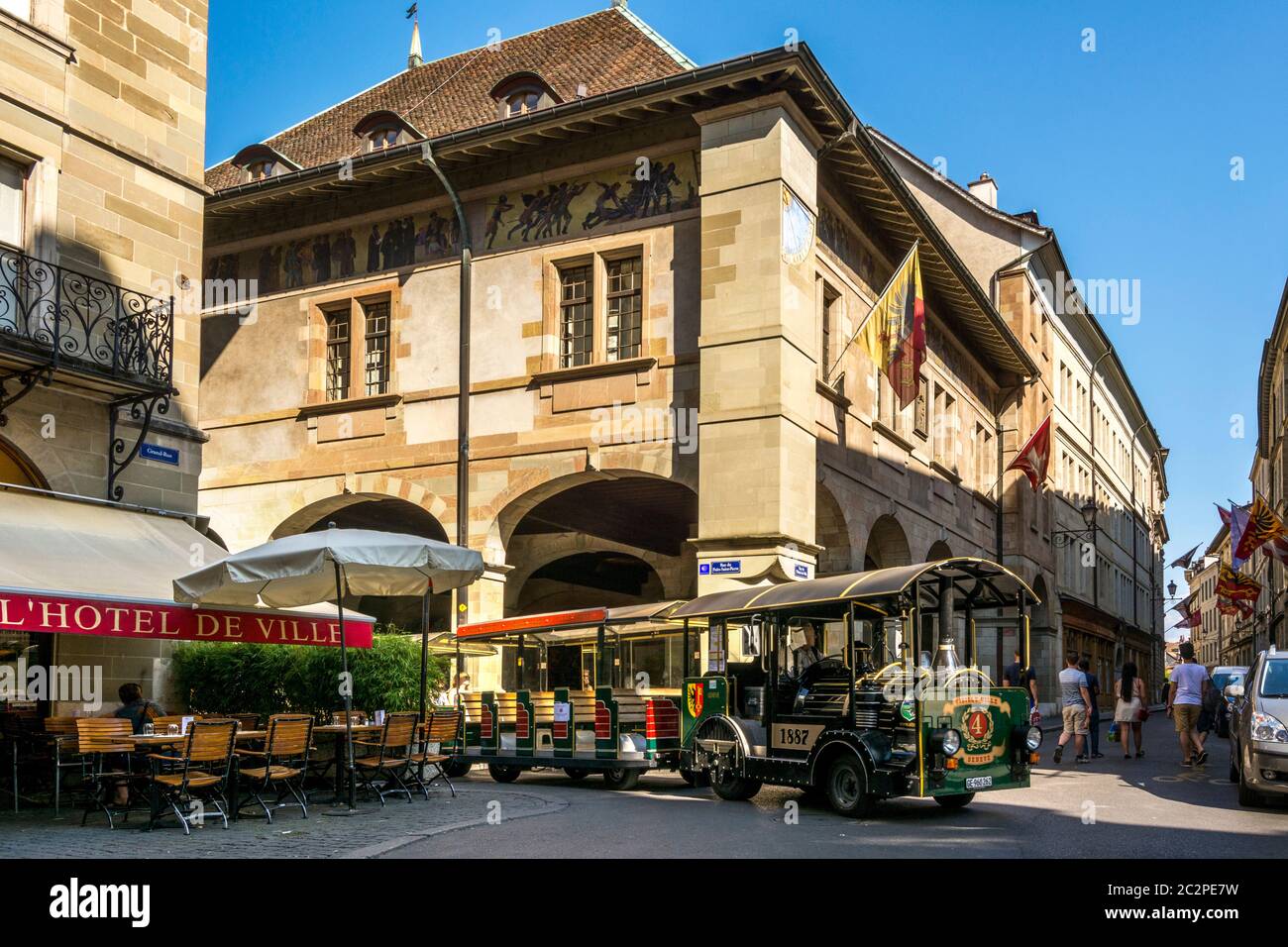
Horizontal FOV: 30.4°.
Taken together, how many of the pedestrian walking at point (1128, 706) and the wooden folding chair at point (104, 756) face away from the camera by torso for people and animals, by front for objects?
2

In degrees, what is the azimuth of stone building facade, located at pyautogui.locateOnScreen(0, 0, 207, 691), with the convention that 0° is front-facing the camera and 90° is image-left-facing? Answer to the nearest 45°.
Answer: approximately 315°

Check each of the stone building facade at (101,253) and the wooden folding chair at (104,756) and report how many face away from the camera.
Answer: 1

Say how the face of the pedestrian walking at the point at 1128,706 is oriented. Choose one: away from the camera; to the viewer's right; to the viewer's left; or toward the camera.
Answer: away from the camera

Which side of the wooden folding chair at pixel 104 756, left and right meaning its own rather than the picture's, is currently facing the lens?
back

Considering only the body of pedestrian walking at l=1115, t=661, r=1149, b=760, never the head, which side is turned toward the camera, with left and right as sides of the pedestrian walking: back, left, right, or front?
back

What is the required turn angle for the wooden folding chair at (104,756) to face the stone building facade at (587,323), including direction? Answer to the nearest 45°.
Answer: approximately 45° to its right

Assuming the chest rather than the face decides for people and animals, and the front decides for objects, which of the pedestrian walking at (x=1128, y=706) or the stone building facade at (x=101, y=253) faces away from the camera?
the pedestrian walking

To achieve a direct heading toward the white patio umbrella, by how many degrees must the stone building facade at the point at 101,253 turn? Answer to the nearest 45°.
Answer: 0° — it already faces it

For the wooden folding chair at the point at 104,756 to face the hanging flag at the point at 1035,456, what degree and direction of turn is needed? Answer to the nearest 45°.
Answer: approximately 45° to its right

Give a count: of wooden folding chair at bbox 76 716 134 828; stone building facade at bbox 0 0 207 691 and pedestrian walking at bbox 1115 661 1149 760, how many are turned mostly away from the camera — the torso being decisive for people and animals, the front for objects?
2
